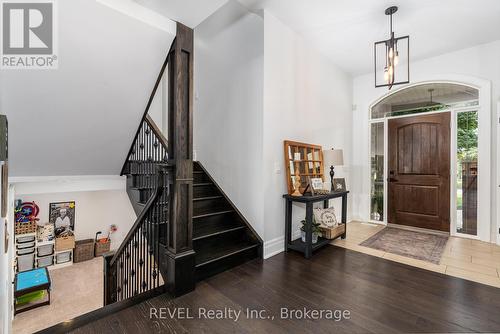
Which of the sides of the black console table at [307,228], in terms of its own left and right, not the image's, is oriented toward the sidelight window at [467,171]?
left

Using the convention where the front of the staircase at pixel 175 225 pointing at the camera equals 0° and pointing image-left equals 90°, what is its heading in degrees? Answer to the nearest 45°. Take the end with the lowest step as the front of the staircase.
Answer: approximately 315°

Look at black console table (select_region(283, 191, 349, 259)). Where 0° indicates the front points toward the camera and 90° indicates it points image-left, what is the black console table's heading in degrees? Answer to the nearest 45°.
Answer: approximately 315°

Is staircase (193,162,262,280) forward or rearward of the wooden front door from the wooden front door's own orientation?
forward

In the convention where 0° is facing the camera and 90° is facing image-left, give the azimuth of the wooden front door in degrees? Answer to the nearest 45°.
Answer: approximately 45°

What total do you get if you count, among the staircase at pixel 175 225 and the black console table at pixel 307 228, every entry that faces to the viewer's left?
0
